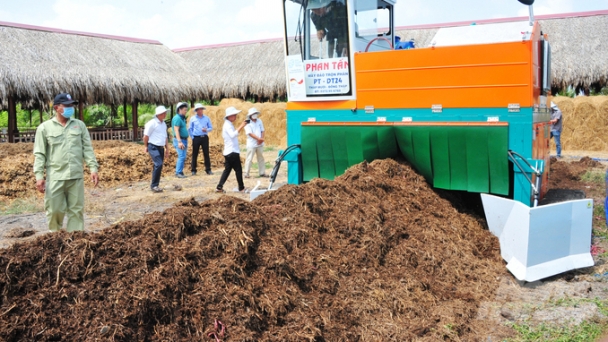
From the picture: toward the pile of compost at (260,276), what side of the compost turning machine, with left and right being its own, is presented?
front

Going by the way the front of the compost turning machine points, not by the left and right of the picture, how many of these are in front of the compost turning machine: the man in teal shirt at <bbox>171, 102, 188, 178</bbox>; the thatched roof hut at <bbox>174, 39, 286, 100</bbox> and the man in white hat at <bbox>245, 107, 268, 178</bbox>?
0

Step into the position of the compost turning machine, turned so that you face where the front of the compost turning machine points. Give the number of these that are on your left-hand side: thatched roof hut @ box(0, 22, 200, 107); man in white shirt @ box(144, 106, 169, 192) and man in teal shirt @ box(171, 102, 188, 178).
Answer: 0

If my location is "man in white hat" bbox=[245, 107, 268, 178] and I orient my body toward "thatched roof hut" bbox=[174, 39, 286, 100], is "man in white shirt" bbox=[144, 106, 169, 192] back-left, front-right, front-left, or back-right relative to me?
back-left

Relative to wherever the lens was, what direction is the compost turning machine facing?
facing the viewer

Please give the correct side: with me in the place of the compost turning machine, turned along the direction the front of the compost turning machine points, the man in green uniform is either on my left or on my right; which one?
on my right

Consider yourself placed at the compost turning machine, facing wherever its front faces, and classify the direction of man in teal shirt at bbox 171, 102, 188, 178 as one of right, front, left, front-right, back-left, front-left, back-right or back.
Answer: back-right

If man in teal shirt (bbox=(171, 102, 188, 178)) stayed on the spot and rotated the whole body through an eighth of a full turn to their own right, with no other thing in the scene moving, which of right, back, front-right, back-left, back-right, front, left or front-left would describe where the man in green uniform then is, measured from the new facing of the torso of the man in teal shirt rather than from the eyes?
front-right

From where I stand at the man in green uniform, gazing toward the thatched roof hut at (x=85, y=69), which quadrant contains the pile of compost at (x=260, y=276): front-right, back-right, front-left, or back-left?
back-right
